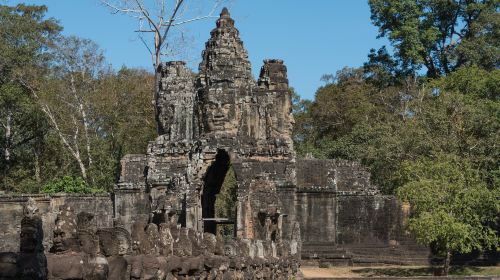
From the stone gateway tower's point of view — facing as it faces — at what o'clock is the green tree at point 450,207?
The green tree is roughly at 9 o'clock from the stone gateway tower.

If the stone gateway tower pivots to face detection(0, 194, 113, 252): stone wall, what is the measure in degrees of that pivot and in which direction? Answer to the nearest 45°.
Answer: approximately 135° to its right

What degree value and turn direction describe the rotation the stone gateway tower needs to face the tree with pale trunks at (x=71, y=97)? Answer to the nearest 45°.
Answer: approximately 135° to its right

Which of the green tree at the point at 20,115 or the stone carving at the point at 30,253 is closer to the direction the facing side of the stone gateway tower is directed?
the stone carving

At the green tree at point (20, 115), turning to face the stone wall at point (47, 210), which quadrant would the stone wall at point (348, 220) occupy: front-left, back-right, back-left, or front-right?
front-left

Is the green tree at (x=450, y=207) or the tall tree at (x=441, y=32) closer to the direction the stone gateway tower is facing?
the green tree

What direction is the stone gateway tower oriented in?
toward the camera

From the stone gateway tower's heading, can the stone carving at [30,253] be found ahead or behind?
ahead

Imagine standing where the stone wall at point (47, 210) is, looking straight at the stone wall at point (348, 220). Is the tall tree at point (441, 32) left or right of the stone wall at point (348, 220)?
left

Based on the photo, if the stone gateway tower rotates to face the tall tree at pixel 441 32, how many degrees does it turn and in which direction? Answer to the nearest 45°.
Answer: approximately 135° to its left

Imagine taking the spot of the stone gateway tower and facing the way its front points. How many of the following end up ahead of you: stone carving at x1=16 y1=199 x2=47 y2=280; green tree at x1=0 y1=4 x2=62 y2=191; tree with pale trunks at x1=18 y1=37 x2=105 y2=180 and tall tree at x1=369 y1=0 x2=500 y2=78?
1

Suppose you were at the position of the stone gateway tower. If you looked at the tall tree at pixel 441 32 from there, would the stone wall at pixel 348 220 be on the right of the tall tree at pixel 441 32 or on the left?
right
